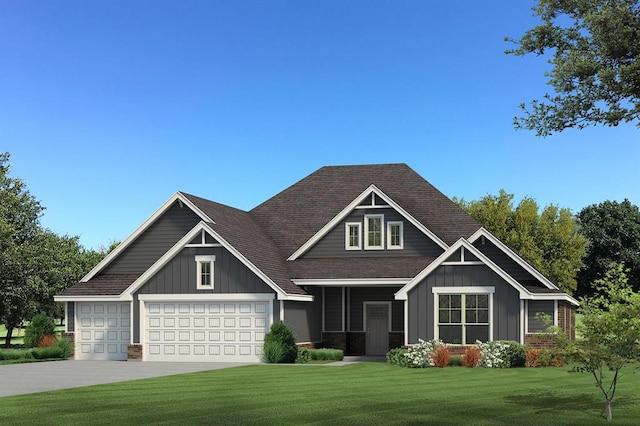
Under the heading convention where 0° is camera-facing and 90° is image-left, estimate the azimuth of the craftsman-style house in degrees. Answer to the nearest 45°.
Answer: approximately 0°

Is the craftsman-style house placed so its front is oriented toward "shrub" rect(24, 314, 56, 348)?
no

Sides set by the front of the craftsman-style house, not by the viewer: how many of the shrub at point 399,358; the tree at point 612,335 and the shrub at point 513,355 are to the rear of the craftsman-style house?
0

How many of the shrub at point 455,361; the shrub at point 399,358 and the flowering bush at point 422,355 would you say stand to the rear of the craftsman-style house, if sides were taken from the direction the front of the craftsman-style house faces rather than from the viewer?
0

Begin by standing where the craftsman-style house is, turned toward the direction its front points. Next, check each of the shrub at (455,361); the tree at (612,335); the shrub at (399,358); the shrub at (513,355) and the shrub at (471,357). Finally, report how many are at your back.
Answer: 0

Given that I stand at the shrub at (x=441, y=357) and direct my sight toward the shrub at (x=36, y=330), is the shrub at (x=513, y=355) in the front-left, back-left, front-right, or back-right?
back-right

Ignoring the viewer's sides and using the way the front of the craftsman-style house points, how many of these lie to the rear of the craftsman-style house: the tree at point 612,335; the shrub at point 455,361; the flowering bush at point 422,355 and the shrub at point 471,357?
0

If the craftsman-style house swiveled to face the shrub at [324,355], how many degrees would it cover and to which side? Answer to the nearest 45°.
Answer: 0° — it already faces it

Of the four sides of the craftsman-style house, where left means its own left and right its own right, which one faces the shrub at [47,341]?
right

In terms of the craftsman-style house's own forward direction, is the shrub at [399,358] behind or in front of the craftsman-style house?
in front

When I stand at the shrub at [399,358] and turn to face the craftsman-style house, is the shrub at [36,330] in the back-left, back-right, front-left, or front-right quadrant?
front-left

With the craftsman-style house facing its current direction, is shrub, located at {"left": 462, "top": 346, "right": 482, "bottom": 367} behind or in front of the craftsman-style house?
in front

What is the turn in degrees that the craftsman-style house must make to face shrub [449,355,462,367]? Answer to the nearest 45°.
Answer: approximately 45° to its left
